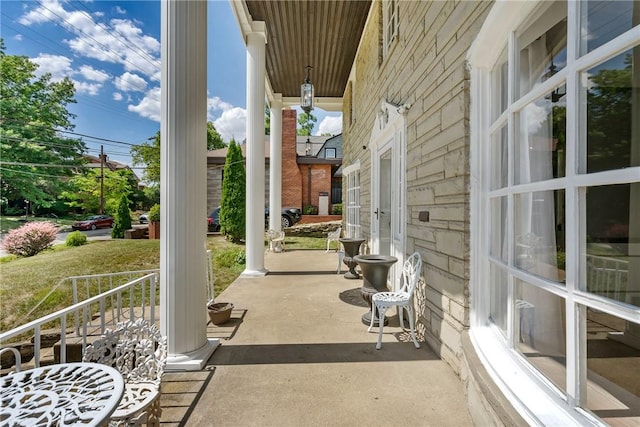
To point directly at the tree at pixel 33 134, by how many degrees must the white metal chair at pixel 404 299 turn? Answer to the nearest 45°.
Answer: approximately 45° to its right

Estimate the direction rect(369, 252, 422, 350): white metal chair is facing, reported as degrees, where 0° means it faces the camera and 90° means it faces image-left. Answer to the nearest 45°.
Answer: approximately 90°

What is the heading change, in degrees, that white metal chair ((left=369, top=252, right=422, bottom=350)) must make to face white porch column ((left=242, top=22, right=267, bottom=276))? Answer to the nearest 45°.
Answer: approximately 45° to its right

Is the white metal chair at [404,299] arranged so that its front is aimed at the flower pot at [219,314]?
yes

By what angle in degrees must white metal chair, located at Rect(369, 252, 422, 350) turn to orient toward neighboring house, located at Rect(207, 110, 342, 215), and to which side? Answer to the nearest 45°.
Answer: approximately 90° to its right

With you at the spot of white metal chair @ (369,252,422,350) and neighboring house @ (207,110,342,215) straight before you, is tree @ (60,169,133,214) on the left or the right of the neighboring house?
left

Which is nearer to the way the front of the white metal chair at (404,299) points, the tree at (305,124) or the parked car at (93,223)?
the parked car

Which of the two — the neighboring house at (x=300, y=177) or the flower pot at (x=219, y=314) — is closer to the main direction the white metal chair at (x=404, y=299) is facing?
the flower pot

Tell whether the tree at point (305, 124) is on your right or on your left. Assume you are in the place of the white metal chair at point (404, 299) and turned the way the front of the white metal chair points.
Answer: on your right

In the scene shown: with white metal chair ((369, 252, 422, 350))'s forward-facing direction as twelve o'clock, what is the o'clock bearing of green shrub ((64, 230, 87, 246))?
The green shrub is roughly at 1 o'clock from the white metal chair.

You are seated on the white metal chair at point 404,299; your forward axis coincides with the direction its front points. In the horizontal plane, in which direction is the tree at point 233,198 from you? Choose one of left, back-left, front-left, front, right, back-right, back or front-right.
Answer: front-right

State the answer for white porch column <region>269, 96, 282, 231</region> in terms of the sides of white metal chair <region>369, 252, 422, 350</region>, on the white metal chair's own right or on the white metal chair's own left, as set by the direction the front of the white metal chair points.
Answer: on the white metal chair's own right

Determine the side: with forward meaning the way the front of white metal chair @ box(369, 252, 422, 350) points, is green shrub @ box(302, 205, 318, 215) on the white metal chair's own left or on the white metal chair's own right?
on the white metal chair's own right
